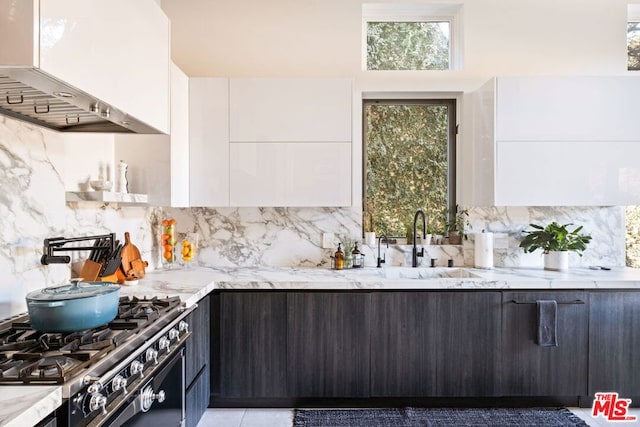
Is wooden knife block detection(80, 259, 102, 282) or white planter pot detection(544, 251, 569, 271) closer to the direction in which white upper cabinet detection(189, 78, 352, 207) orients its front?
the wooden knife block

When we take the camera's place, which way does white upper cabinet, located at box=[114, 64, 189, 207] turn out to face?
facing to the right of the viewer

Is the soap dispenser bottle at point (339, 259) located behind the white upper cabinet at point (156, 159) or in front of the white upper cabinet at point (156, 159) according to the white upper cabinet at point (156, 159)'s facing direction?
in front

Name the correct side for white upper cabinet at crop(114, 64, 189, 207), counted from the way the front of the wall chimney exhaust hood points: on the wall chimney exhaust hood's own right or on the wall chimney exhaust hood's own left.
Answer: on the wall chimney exhaust hood's own left

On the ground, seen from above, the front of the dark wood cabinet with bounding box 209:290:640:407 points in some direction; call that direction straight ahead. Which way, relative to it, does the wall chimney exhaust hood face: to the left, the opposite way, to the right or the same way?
to the left

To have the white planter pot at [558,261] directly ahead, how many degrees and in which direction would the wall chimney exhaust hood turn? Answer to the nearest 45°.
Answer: approximately 45° to its left

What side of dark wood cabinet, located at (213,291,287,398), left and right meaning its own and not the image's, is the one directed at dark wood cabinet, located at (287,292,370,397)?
left
